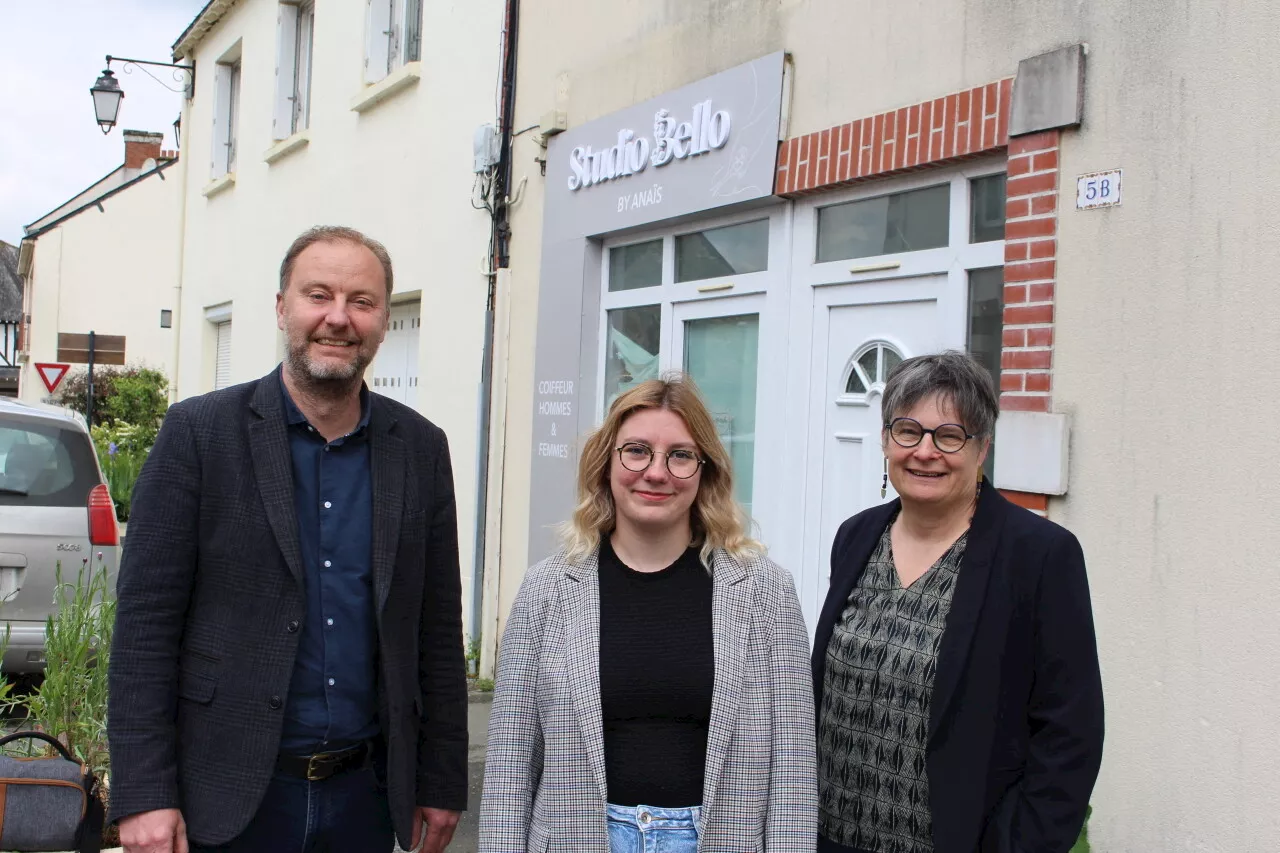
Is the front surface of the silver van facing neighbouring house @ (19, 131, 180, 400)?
yes

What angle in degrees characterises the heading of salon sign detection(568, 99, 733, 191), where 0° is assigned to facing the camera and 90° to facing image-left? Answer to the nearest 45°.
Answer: approximately 45°

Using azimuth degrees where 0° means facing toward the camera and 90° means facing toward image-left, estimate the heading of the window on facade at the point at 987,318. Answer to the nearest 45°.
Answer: approximately 45°

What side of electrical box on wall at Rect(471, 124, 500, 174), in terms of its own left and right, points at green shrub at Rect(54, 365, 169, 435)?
right

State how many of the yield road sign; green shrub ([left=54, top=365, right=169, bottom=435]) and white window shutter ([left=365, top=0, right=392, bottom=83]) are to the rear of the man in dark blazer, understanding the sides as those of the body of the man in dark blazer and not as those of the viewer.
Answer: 3

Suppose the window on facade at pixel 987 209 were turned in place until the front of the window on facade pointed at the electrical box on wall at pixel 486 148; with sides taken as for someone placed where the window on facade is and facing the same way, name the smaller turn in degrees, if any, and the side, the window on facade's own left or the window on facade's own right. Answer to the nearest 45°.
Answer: approximately 90° to the window on facade's own right

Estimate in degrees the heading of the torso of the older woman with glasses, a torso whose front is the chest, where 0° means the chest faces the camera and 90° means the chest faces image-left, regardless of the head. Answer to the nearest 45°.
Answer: approximately 45°

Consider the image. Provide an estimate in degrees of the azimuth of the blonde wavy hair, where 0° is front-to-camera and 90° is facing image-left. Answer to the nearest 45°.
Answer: approximately 0°

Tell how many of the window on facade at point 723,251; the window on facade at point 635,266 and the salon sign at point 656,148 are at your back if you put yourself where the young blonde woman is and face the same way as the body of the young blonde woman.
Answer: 3

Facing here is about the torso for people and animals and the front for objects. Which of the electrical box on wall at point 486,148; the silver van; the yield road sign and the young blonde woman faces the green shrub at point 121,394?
the silver van

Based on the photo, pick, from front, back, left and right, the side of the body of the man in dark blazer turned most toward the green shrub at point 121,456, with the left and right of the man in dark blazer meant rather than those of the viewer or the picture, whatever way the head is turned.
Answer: back
